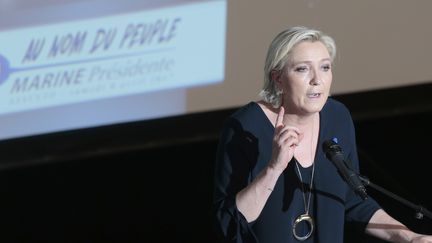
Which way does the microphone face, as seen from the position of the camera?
facing to the left of the viewer
